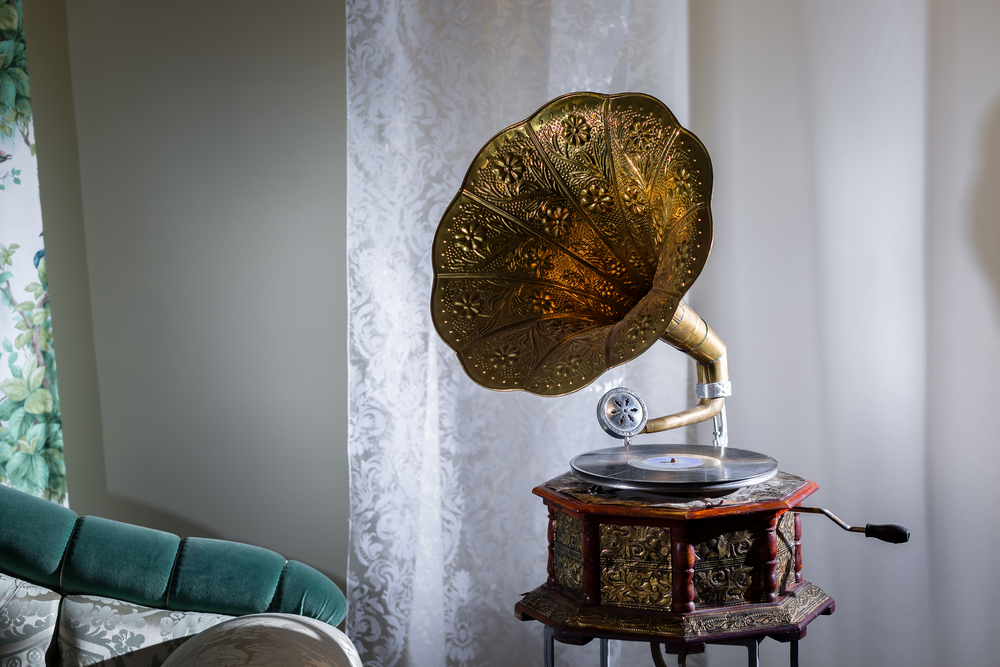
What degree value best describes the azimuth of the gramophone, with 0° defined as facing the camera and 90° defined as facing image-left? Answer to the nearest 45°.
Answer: approximately 45°

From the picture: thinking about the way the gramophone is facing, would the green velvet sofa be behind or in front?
in front

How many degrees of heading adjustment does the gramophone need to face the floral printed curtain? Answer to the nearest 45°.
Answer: approximately 45° to its right

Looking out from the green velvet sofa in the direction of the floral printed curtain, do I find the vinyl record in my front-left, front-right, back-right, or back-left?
back-right
